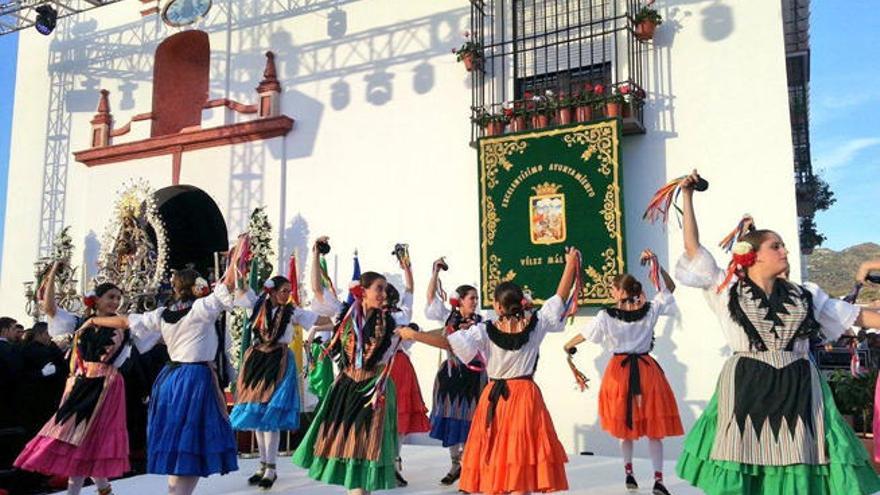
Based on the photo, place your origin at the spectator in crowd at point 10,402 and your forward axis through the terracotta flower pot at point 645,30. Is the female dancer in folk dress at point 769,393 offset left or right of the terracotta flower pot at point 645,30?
right

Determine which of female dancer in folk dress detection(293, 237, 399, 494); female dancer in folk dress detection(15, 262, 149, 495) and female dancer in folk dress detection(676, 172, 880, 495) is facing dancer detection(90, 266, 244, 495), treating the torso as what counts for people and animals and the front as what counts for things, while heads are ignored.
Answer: female dancer in folk dress detection(15, 262, 149, 495)

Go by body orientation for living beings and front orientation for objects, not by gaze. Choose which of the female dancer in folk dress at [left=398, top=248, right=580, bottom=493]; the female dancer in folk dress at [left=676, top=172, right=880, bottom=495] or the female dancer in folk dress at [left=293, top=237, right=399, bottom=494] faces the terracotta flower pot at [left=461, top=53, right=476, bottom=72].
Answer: the female dancer in folk dress at [left=398, top=248, right=580, bottom=493]

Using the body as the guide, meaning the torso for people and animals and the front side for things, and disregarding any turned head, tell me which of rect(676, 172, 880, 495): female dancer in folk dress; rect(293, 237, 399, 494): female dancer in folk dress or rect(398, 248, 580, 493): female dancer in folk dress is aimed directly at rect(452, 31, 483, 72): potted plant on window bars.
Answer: rect(398, 248, 580, 493): female dancer in folk dress

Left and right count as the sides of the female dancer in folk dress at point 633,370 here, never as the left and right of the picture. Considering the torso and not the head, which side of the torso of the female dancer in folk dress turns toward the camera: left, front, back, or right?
back

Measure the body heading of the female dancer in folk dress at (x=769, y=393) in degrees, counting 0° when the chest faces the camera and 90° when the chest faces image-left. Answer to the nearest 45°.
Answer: approximately 0°

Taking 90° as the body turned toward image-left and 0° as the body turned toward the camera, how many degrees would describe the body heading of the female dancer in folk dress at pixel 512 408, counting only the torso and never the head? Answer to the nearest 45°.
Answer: approximately 180°

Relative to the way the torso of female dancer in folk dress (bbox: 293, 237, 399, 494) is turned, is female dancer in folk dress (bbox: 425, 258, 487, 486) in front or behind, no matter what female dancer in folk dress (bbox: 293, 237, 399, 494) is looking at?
behind

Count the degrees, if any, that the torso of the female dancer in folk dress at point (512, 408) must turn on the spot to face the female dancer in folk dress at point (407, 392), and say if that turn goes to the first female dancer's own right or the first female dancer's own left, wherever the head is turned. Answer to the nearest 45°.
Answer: approximately 45° to the first female dancer's own left

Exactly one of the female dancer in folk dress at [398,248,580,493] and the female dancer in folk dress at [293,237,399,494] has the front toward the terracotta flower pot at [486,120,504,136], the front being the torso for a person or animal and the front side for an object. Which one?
the female dancer in folk dress at [398,248,580,493]

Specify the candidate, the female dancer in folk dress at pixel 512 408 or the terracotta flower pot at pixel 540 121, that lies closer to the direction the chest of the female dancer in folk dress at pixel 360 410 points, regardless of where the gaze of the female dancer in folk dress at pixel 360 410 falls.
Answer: the female dancer in folk dress

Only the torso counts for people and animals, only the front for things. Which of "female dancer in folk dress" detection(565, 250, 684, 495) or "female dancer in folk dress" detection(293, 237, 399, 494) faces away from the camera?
"female dancer in folk dress" detection(565, 250, 684, 495)
